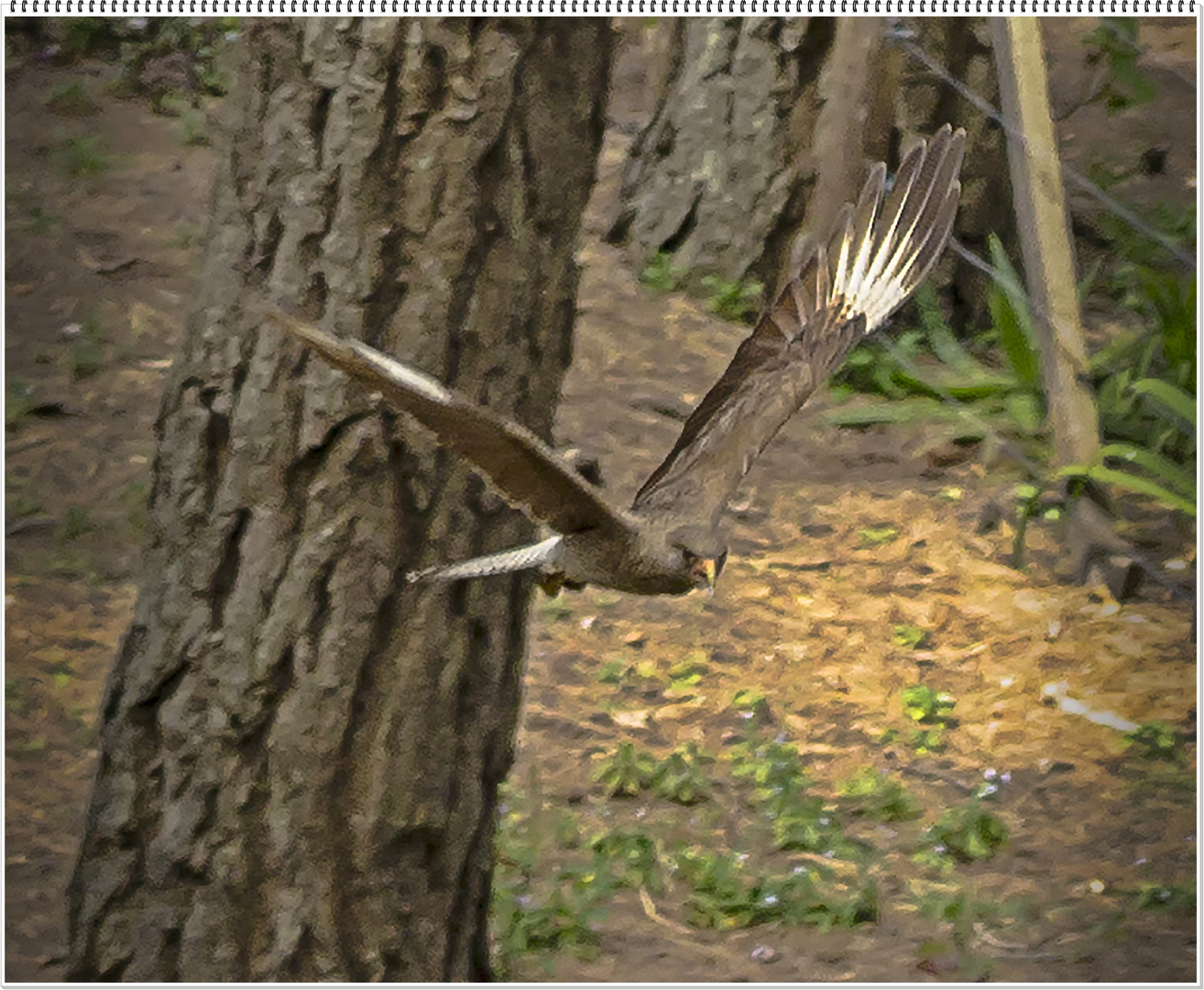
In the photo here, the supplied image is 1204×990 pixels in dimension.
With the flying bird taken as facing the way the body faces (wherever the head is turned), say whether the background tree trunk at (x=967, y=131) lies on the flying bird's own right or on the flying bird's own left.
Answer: on the flying bird's own left

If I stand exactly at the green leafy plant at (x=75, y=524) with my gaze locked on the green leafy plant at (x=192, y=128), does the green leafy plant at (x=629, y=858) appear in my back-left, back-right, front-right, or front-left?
back-right

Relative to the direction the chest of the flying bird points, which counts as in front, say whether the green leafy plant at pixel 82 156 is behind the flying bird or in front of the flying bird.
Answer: behind

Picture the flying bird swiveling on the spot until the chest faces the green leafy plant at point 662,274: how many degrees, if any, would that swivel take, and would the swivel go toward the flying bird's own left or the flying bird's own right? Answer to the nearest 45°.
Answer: approximately 135° to the flying bird's own left

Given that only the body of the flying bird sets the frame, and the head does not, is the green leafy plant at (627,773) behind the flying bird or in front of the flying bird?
behind

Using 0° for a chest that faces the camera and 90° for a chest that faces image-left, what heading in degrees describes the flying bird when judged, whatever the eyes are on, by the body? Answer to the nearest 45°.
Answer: approximately 315°

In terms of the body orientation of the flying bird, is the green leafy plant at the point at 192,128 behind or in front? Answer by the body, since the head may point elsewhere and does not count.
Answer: behind
